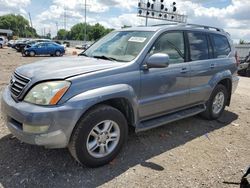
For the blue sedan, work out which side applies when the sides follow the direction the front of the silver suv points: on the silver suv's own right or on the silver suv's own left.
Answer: on the silver suv's own right

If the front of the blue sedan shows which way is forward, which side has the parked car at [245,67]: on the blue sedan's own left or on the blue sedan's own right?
on the blue sedan's own left

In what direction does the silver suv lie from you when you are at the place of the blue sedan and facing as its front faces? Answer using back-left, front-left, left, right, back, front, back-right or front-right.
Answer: left

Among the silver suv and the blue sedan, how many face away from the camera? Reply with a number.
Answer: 0

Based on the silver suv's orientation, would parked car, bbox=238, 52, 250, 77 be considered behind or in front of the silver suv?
behind

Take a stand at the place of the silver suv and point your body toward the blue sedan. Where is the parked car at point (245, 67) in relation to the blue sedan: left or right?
right

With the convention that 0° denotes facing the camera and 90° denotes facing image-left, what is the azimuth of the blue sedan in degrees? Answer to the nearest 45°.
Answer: approximately 90°

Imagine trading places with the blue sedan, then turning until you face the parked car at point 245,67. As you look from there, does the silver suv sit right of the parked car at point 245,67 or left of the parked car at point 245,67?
right

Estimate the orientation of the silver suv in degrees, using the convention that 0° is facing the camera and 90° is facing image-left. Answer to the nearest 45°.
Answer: approximately 45°
